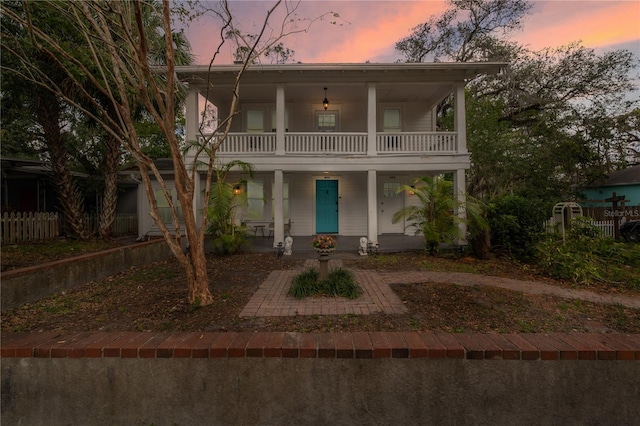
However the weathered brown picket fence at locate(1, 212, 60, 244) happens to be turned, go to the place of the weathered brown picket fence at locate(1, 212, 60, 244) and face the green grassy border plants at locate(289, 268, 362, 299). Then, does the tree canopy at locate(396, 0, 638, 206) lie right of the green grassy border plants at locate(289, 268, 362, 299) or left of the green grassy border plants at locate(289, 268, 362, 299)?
left

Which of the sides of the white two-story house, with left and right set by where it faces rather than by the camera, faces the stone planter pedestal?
front

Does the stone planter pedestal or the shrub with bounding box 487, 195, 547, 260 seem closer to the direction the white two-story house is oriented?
the stone planter pedestal

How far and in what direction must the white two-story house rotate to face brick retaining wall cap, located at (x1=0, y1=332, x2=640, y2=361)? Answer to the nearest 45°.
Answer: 0° — it already faces it

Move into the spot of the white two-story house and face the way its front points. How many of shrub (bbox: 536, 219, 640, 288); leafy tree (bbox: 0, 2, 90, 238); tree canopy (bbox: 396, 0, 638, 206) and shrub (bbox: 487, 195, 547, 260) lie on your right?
1

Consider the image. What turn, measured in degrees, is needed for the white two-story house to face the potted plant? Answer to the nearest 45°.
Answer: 0° — it already faces it

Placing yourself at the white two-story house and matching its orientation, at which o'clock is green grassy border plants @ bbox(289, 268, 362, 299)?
The green grassy border plants is roughly at 12 o'clock from the white two-story house.

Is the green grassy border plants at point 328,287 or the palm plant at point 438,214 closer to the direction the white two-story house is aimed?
the green grassy border plants

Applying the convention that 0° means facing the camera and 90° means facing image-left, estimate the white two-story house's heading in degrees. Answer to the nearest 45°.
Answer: approximately 0°

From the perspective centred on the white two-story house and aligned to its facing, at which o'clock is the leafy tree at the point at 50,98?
The leafy tree is roughly at 3 o'clock from the white two-story house.

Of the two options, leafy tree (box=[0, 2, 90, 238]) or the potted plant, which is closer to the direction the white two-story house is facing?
the potted plant

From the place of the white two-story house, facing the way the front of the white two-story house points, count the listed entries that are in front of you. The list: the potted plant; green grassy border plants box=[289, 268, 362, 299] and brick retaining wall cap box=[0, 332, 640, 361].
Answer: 3

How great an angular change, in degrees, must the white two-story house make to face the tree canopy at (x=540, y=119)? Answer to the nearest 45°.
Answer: approximately 135° to its left
